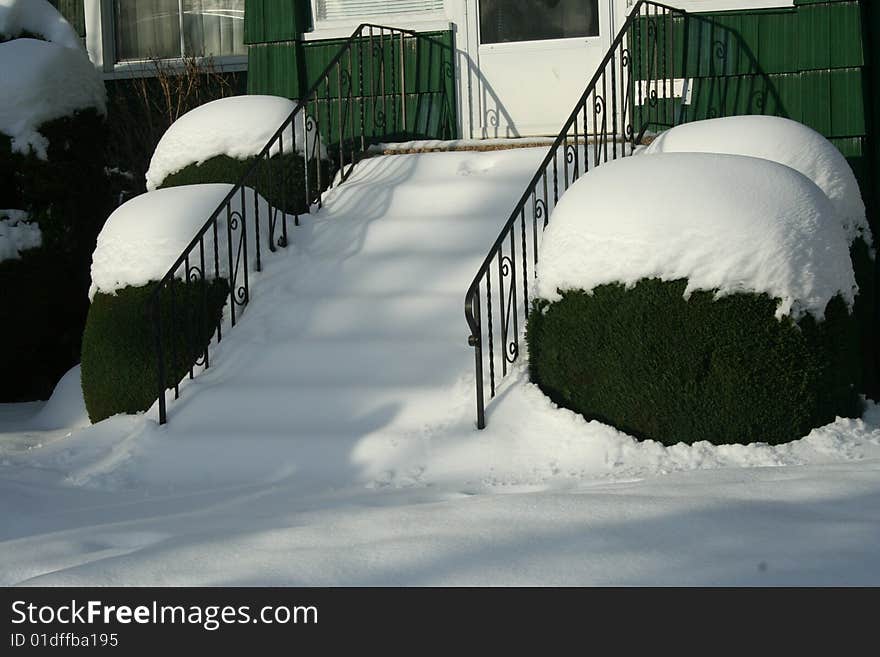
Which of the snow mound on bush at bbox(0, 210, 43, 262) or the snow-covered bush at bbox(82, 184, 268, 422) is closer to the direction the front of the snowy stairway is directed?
the snow-covered bush

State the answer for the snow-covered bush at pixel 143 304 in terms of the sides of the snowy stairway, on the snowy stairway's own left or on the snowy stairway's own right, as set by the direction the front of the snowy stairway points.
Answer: on the snowy stairway's own right

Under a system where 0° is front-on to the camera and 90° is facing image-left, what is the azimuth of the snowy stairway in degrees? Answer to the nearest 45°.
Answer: approximately 0°

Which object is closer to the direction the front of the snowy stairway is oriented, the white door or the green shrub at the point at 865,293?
the green shrub

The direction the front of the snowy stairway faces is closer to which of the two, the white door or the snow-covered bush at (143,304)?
the snow-covered bush

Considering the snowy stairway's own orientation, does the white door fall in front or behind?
behind

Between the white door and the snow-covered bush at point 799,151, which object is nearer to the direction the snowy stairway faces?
the snow-covered bush

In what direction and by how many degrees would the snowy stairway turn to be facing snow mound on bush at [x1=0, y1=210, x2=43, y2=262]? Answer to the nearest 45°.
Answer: approximately 135° to its right

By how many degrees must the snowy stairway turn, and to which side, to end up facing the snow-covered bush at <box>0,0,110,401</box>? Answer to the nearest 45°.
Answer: approximately 135° to its right

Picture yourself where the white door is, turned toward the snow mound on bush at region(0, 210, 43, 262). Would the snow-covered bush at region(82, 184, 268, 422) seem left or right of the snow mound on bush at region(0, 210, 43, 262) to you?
left

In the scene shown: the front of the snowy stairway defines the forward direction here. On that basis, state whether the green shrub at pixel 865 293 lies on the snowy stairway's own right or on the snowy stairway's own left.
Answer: on the snowy stairway's own left
